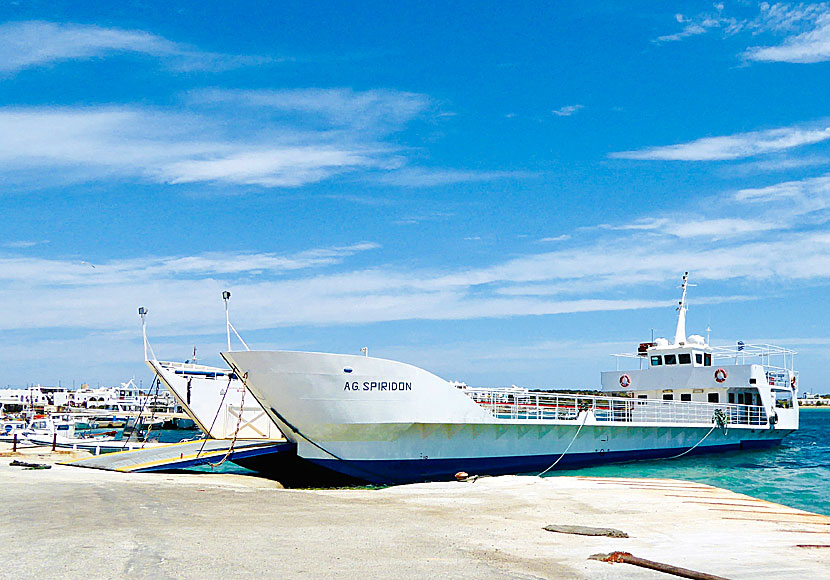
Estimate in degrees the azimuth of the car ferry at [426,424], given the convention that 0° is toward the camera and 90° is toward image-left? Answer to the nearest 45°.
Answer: approximately 45°

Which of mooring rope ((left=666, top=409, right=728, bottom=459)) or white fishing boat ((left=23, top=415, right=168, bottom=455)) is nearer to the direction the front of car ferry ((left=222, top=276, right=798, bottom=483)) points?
the white fishing boat

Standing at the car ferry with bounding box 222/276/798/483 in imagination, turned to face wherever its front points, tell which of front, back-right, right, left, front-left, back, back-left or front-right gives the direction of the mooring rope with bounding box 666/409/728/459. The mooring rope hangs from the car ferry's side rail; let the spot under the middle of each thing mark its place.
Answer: back

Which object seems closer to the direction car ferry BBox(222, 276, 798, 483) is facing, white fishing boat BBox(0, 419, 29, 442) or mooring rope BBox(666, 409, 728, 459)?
the white fishing boat

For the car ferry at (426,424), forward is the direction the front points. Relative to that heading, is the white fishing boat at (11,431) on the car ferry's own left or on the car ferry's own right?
on the car ferry's own right

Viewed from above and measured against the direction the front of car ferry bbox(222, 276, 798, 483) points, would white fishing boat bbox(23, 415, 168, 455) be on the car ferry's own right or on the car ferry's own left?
on the car ferry's own right
